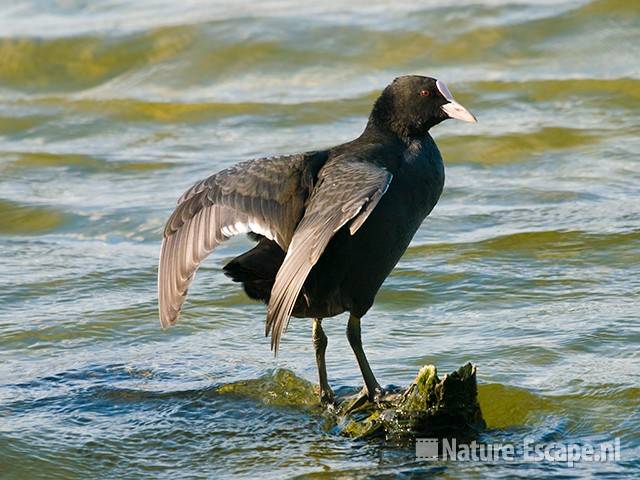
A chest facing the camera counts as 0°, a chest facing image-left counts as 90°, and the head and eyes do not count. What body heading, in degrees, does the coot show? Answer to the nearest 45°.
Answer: approximately 270°
